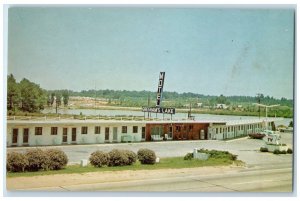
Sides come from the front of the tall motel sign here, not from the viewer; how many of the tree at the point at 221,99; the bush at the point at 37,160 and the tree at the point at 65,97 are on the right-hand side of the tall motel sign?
2

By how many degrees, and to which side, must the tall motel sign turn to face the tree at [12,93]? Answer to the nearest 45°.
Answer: approximately 90° to its right

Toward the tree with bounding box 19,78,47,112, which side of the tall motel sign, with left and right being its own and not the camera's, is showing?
right

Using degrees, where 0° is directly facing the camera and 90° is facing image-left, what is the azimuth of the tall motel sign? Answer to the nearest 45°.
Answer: approximately 0°
